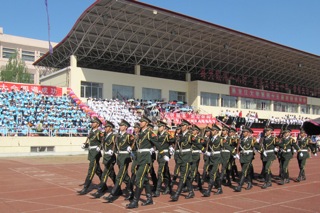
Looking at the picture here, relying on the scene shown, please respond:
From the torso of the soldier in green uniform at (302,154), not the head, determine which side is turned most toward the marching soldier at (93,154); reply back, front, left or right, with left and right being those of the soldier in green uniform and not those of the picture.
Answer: front

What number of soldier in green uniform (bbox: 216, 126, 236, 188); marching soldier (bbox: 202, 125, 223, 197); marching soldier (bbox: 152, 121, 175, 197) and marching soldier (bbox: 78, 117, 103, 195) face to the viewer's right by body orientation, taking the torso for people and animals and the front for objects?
0

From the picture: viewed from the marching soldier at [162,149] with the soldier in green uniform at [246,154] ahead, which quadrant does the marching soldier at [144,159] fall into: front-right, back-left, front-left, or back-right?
back-right

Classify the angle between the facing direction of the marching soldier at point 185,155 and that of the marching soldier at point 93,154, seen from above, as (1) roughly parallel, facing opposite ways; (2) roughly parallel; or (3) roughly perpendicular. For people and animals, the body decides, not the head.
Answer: roughly parallel

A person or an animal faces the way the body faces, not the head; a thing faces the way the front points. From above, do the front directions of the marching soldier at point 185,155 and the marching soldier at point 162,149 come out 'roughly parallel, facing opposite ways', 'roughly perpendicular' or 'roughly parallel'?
roughly parallel

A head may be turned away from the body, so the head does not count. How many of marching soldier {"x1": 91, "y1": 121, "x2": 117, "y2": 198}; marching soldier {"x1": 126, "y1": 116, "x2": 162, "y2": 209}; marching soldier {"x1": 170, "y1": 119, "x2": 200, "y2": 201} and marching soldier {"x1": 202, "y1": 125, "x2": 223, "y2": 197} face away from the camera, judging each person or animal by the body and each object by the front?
0

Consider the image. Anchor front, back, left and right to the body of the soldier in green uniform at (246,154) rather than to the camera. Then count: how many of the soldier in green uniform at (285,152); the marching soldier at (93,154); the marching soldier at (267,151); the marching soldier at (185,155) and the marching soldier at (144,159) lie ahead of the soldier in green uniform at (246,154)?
3

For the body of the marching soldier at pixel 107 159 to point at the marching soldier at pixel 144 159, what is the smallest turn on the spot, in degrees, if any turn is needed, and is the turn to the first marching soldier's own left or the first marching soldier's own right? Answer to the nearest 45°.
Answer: approximately 90° to the first marching soldier's own left

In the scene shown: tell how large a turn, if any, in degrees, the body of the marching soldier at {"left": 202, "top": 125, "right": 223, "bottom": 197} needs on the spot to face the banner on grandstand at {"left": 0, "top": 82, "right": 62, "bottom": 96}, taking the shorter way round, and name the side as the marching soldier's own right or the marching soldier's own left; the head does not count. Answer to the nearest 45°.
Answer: approximately 90° to the marching soldier's own right

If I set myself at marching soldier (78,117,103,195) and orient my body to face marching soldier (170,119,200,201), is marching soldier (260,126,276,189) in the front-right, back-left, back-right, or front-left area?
front-left

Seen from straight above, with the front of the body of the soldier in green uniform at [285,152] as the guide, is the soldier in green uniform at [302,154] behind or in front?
behind

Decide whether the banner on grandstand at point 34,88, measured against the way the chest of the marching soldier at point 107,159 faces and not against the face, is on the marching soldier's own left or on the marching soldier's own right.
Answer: on the marching soldier's own right

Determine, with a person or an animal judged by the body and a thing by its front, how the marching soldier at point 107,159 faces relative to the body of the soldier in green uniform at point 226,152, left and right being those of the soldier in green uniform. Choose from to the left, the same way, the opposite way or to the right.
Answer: the same way

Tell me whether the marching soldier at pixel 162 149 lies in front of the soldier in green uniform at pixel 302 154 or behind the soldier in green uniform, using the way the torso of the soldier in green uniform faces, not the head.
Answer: in front

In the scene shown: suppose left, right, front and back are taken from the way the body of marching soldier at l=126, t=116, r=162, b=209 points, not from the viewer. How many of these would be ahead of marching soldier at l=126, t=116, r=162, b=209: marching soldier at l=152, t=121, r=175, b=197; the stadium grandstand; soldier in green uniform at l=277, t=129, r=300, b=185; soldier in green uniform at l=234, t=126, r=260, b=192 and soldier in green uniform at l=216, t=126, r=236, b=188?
0

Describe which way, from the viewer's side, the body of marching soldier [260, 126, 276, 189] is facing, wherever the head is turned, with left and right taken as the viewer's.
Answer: facing the viewer and to the left of the viewer

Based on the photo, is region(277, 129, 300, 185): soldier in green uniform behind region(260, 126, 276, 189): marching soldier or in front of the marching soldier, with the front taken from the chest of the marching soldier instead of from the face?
behind

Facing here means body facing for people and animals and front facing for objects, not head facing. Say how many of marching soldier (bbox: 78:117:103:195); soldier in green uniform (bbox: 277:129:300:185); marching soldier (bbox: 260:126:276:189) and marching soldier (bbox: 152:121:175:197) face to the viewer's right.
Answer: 0

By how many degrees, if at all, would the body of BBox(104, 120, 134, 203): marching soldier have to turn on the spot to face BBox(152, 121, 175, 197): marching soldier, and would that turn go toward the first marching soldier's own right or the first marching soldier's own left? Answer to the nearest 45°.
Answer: approximately 180°
